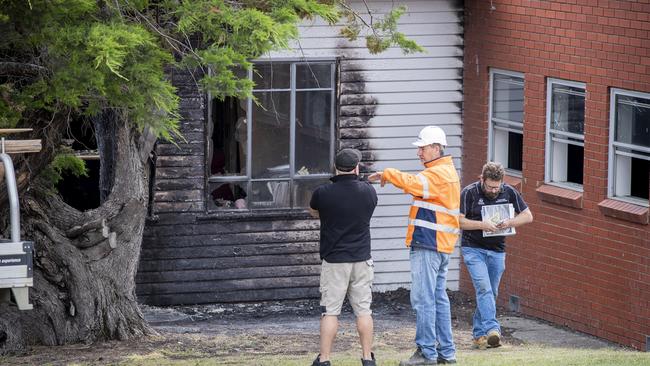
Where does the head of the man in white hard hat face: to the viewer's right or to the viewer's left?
to the viewer's left

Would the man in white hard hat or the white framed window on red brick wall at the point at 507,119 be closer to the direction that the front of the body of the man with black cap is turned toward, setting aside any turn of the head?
the white framed window on red brick wall

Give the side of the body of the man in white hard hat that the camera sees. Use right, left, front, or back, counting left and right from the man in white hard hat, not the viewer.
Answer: left

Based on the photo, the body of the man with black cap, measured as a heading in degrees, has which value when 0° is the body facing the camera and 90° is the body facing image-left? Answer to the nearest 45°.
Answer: approximately 180°

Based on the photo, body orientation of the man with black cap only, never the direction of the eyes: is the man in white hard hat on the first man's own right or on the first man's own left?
on the first man's own right

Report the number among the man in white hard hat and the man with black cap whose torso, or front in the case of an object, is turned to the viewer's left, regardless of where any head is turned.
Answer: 1

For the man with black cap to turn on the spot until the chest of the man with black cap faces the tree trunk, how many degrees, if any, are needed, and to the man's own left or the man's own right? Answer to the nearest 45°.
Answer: approximately 45° to the man's own left

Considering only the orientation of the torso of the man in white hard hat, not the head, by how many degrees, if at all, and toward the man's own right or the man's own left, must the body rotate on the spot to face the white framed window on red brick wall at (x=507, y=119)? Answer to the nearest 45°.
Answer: approximately 90° to the man's own right

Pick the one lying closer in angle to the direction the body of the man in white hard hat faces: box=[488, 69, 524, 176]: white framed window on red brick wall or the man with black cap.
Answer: the man with black cap

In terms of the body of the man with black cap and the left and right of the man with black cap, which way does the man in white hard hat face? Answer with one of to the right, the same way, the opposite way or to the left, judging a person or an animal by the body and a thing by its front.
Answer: to the left

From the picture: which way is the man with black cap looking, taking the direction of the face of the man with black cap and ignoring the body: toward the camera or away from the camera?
away from the camera

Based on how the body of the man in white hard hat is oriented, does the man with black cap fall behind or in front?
in front

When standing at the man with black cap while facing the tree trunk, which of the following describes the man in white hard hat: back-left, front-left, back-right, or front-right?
back-right
